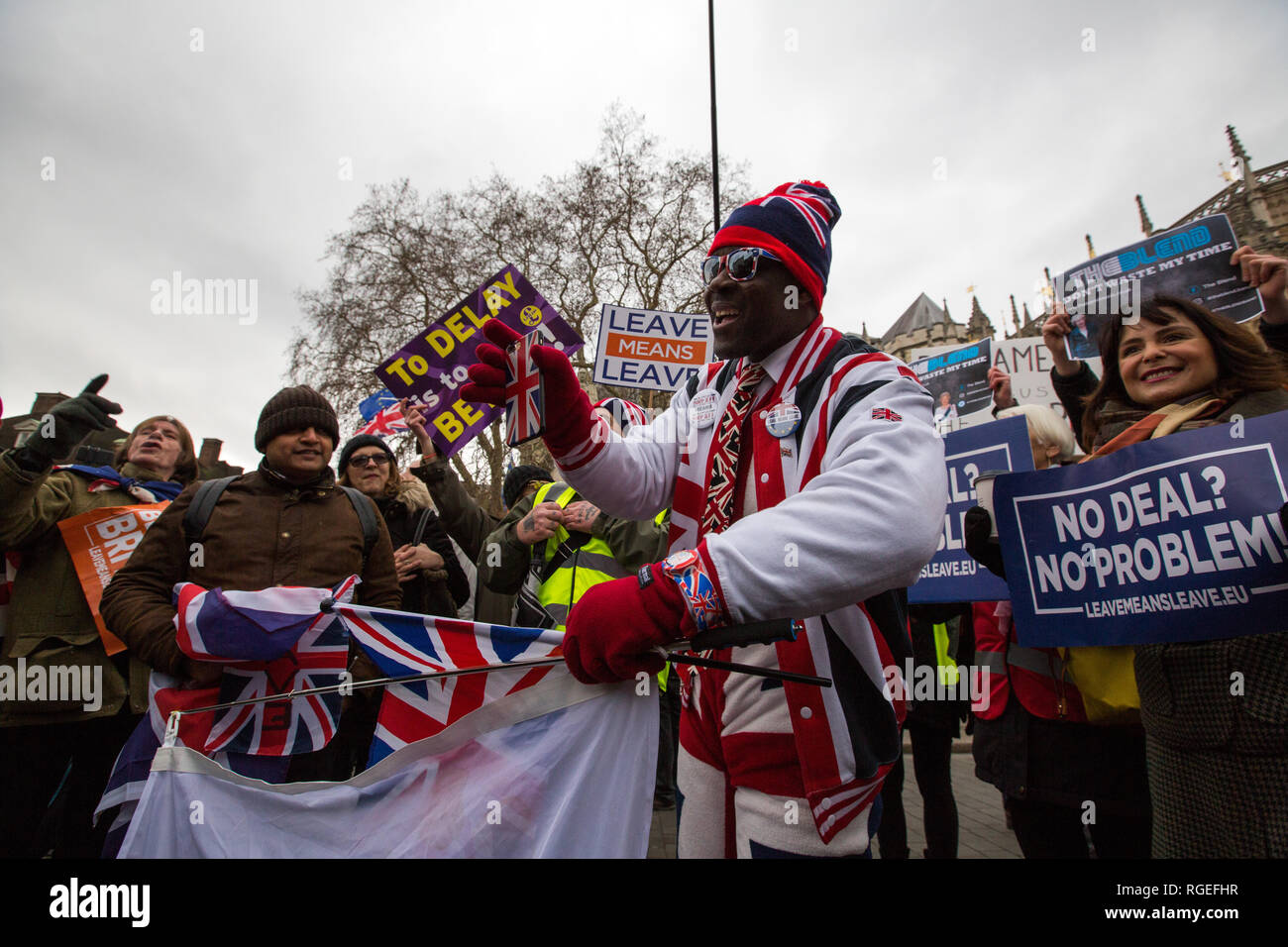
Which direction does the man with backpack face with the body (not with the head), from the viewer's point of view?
toward the camera

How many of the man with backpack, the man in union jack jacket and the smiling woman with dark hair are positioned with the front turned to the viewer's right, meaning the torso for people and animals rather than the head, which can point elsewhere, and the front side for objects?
0

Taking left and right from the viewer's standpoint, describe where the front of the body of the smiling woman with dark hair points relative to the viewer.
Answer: facing the viewer and to the left of the viewer

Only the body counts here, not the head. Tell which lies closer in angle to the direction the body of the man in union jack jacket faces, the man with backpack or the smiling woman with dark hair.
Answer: the man with backpack

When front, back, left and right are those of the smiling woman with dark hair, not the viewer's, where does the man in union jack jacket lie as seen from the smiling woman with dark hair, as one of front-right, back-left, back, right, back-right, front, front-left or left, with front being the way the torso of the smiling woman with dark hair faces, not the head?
front

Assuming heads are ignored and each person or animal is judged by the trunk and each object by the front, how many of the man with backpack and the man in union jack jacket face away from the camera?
0

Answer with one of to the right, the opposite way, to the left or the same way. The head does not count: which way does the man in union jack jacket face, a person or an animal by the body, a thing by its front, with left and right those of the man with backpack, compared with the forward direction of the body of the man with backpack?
to the right

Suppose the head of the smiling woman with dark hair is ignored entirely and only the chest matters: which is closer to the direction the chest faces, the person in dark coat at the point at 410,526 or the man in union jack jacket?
the man in union jack jacket

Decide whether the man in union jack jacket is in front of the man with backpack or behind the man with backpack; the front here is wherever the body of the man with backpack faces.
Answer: in front

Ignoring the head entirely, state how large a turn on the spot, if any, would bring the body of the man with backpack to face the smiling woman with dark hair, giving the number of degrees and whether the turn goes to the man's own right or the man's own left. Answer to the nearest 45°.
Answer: approximately 45° to the man's own left

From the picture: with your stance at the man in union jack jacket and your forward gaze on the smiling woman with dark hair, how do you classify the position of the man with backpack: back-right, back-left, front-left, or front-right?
back-left
